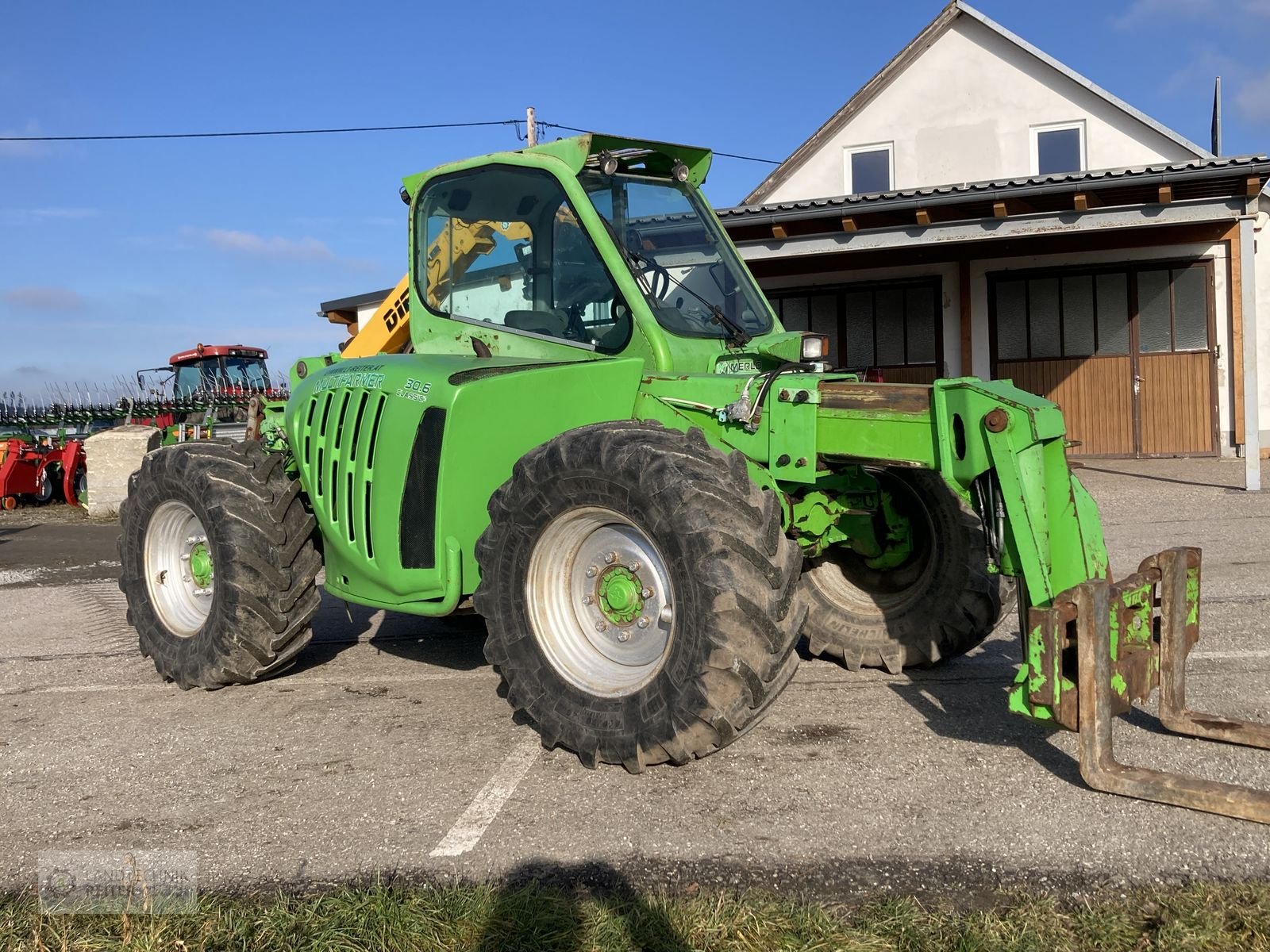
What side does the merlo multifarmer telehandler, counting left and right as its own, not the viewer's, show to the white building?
left

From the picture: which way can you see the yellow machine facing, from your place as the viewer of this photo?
facing to the right of the viewer

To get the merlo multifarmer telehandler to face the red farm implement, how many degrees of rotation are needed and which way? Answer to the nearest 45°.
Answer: approximately 180°

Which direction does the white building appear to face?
toward the camera

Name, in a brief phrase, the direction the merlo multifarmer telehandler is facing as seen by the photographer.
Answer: facing the viewer and to the right of the viewer

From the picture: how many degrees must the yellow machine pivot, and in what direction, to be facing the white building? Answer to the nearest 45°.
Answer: approximately 45° to its left

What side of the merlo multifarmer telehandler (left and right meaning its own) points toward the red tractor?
back

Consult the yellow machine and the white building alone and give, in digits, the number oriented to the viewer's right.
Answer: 1

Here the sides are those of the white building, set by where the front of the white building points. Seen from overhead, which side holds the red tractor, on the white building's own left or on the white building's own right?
on the white building's own right

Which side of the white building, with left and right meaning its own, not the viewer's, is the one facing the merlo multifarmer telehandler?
front

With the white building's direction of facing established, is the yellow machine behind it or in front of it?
in front
